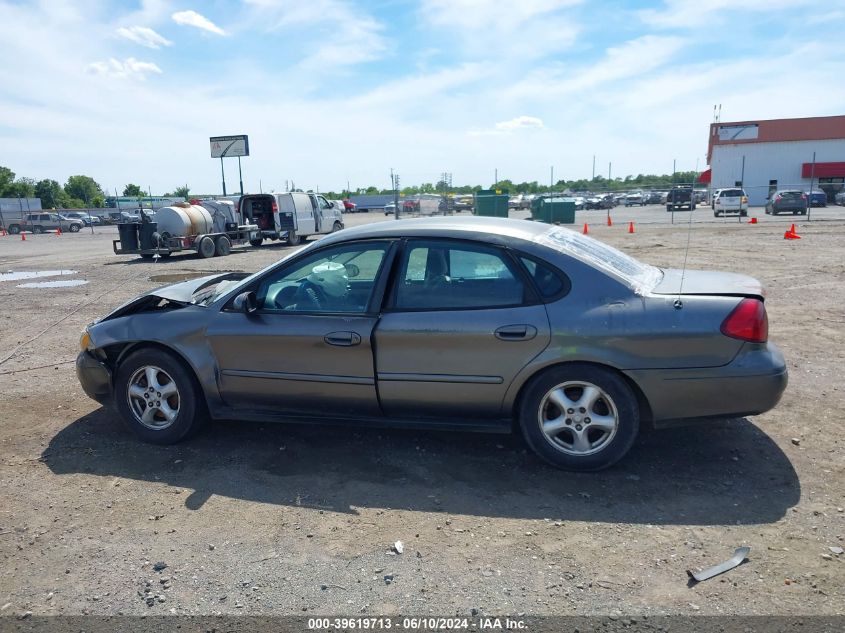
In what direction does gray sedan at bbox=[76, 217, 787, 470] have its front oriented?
to the viewer's left

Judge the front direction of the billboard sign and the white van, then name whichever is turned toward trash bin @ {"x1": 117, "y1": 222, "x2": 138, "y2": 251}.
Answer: the billboard sign

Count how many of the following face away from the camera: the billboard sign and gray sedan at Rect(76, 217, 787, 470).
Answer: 0

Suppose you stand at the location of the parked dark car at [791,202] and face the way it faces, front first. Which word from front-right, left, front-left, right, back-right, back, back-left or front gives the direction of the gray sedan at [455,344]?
back

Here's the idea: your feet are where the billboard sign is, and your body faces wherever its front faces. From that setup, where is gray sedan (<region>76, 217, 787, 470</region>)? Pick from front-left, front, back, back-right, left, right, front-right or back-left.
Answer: front

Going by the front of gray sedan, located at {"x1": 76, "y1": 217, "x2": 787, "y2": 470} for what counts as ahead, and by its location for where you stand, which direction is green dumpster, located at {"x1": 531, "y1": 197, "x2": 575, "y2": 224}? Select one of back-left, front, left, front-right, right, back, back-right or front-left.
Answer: right

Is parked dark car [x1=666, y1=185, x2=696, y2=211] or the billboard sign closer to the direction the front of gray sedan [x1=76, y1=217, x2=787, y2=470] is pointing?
the billboard sign

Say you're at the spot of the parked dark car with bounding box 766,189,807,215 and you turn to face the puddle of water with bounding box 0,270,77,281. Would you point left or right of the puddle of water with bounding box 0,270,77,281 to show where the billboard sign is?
right

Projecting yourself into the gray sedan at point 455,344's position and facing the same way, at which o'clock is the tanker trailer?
The tanker trailer is roughly at 2 o'clock from the gray sedan.

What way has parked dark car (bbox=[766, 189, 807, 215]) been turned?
away from the camera

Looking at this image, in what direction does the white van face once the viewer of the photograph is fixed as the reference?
facing away from the viewer and to the right of the viewer

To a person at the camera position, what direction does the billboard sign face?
facing the viewer

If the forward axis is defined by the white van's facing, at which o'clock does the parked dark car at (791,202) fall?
The parked dark car is roughly at 1 o'clock from the white van.

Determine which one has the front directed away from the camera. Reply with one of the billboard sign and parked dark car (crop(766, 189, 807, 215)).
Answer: the parked dark car

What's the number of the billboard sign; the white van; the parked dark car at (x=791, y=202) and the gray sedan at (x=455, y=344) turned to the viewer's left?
1

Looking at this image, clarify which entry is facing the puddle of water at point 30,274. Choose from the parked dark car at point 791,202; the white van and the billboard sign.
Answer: the billboard sign

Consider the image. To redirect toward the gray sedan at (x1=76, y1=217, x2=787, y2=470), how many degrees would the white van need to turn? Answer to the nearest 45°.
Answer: approximately 135° to its right

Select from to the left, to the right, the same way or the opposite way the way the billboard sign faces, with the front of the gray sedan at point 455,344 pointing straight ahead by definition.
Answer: to the left

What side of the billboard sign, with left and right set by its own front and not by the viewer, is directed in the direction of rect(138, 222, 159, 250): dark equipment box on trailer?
front
